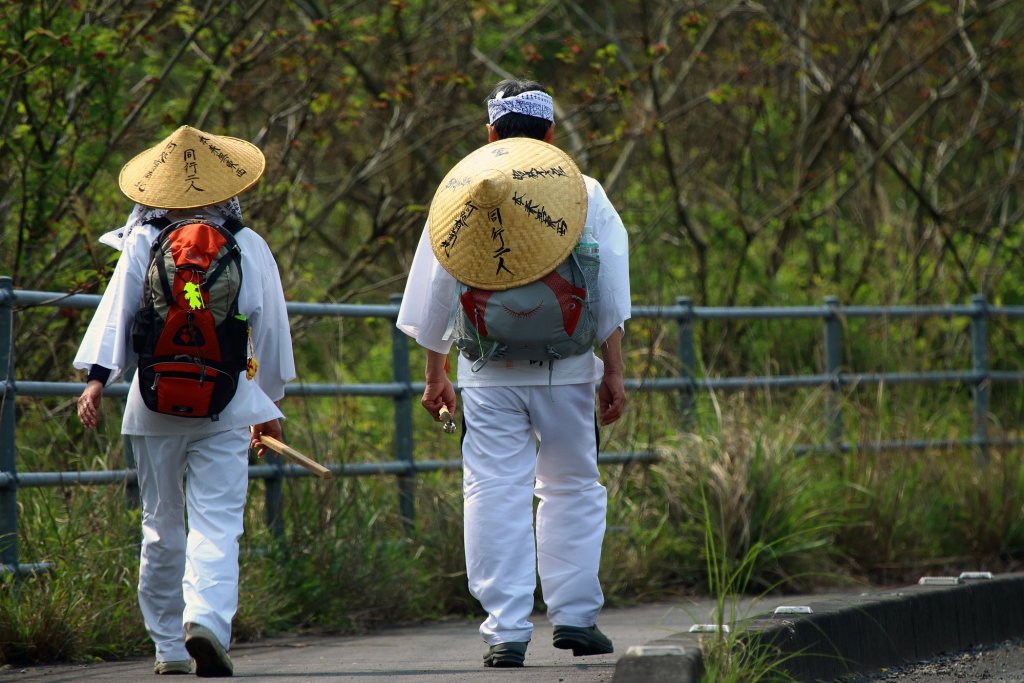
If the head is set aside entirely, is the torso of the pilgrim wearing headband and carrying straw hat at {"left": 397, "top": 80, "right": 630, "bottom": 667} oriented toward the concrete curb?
no

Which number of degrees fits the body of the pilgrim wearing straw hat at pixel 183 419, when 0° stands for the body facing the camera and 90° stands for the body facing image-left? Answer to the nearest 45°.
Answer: approximately 180°

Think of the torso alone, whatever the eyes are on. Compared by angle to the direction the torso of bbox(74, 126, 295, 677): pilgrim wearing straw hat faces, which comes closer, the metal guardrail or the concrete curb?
the metal guardrail

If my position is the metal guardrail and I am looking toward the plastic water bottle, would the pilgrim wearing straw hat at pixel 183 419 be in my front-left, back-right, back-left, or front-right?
front-right

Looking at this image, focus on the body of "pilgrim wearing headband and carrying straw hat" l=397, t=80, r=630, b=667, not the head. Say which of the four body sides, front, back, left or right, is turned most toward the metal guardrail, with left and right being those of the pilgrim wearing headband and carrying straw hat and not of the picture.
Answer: front

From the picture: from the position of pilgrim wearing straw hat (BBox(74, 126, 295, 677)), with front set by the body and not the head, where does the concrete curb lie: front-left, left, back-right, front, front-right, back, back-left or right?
right

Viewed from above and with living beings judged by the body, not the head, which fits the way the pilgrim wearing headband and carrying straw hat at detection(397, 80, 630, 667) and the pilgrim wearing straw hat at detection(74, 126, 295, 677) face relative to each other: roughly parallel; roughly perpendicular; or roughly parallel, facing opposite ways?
roughly parallel

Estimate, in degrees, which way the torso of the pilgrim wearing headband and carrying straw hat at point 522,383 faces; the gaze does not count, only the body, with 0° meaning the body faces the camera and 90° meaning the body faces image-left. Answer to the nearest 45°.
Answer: approximately 180°

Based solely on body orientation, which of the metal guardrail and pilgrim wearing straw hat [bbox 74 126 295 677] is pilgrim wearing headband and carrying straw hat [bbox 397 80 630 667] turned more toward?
the metal guardrail

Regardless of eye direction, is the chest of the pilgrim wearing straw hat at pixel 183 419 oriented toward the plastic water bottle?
no

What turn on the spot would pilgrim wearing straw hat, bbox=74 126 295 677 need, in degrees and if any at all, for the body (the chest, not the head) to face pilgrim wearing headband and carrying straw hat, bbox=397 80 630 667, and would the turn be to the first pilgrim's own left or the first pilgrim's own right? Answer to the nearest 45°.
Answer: approximately 90° to the first pilgrim's own right

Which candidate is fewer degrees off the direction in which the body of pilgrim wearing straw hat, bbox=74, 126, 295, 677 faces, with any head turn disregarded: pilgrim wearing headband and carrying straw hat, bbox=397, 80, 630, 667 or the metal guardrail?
the metal guardrail

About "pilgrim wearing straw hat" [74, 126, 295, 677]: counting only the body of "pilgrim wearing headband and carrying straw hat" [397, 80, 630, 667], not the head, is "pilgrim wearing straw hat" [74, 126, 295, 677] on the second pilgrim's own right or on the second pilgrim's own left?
on the second pilgrim's own left
